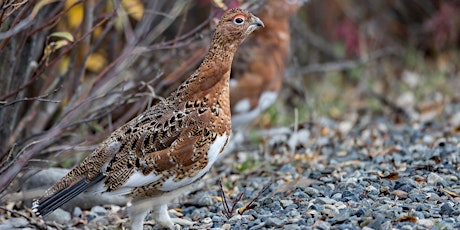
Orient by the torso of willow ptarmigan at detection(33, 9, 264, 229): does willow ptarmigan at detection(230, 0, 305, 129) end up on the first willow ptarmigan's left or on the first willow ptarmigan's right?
on the first willow ptarmigan's left

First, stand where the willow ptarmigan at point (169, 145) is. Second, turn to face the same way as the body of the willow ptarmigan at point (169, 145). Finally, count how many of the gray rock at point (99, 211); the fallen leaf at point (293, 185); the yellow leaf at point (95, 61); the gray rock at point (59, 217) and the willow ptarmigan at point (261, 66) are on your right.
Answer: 0

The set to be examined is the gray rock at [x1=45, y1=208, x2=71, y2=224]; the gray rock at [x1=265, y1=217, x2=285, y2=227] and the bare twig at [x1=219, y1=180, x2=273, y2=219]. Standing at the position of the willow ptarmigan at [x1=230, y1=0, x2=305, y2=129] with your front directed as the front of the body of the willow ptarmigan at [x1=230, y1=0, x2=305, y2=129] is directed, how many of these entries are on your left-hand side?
0

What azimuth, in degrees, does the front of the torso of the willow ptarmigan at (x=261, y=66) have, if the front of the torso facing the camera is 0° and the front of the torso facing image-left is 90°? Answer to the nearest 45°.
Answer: approximately 270°

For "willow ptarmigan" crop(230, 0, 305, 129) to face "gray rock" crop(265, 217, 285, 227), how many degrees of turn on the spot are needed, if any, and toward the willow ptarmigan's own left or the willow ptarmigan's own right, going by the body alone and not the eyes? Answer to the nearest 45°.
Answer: approximately 90° to the willow ptarmigan's own right

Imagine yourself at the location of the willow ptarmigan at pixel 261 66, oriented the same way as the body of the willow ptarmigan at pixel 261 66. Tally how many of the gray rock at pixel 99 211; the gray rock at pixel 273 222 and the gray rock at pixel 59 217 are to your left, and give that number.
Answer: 0

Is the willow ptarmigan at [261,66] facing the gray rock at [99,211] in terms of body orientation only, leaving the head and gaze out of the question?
no

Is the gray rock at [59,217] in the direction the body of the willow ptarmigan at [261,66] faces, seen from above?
no

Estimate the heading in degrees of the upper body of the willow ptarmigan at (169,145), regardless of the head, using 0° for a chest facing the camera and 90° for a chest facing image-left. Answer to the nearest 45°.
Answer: approximately 270°

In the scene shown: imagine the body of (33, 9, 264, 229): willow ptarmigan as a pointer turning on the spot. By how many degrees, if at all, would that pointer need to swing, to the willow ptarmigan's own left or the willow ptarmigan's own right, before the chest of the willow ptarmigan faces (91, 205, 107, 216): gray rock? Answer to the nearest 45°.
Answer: approximately 135° to the willow ptarmigan's own left

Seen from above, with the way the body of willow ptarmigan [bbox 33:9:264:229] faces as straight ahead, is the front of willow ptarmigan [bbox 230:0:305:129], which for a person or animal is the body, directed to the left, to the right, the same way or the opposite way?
the same way
